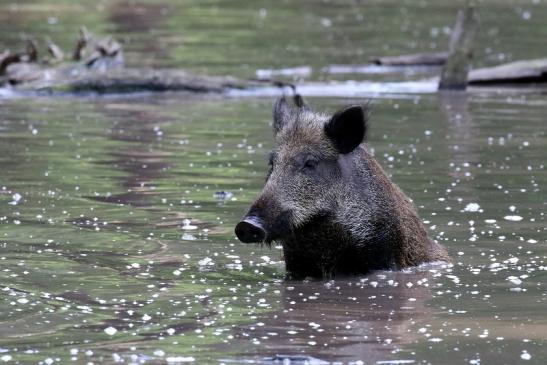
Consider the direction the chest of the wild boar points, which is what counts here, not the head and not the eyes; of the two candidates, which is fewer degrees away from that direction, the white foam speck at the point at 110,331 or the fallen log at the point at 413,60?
the white foam speck

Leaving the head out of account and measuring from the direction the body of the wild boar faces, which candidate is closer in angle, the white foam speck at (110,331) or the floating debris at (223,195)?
the white foam speck

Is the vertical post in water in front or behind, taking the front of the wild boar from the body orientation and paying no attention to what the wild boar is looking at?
behind

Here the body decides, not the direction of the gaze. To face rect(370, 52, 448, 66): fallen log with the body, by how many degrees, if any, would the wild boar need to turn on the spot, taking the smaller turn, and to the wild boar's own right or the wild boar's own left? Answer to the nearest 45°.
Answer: approximately 135° to the wild boar's own right

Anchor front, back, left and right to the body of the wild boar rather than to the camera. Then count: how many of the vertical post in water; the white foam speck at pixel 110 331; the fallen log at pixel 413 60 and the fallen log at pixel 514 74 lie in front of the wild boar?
1

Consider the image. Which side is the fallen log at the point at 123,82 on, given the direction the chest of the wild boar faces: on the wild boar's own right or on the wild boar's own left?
on the wild boar's own right

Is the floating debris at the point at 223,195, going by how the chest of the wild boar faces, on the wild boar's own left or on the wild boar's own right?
on the wild boar's own right

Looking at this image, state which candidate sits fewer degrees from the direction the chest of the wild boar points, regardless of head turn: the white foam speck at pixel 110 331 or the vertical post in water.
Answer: the white foam speck

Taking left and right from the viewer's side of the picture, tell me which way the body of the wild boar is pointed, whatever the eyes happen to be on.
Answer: facing the viewer and to the left of the viewer

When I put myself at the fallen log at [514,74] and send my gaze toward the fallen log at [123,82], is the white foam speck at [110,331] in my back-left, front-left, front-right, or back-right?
front-left

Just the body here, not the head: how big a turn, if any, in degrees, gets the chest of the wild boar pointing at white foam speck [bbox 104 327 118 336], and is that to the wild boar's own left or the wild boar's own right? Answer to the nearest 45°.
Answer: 0° — it already faces it

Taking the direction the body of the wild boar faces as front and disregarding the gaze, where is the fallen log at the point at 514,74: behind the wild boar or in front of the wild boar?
behind
